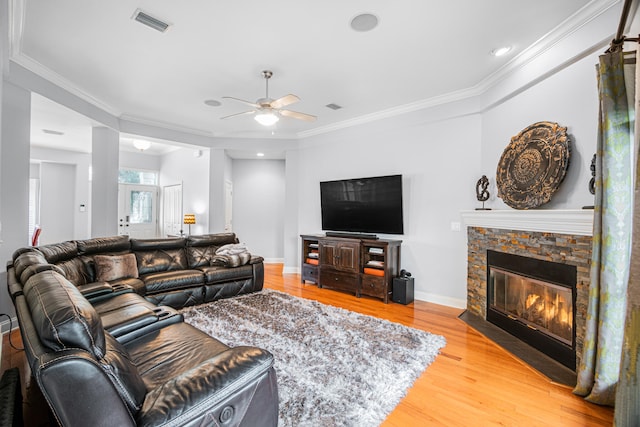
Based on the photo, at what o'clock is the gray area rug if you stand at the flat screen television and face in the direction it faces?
The gray area rug is roughly at 11 o'clock from the flat screen television.

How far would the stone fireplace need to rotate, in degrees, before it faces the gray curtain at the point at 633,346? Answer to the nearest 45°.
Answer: approximately 45° to its left

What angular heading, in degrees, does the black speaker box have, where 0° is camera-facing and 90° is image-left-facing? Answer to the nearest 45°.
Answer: approximately 45°

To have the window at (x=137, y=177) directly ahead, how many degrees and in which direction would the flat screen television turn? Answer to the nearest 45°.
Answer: approximately 45° to its right

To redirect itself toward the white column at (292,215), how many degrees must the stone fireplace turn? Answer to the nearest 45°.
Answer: approximately 45° to its right
